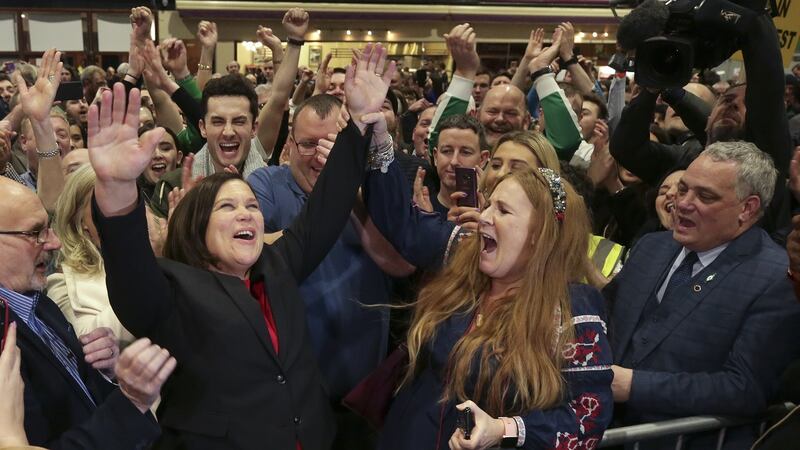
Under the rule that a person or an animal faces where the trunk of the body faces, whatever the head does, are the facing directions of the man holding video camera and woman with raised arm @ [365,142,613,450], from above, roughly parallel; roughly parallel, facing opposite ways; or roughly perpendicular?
roughly parallel

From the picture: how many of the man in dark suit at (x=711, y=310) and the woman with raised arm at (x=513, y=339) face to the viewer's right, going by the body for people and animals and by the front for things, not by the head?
0

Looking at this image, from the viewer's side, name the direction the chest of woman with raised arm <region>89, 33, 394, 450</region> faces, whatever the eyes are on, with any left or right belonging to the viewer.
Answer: facing the viewer and to the right of the viewer

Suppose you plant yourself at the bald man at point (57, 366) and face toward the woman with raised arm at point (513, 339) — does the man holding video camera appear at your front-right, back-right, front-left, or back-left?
front-left

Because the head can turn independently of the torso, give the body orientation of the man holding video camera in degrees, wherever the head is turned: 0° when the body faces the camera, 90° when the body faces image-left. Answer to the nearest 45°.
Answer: approximately 45°

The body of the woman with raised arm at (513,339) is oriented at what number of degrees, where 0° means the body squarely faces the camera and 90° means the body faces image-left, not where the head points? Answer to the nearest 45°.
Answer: approximately 45°

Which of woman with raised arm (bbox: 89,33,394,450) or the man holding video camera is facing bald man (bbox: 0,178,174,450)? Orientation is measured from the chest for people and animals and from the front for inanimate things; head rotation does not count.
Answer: the man holding video camera

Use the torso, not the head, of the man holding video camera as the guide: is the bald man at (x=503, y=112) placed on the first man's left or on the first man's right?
on the first man's right

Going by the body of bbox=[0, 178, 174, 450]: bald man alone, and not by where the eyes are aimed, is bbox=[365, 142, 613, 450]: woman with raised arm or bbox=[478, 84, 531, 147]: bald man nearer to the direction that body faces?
the woman with raised arm

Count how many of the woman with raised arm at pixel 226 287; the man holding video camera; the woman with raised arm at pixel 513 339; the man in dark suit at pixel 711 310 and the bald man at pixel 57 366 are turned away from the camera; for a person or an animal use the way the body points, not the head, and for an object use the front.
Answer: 0

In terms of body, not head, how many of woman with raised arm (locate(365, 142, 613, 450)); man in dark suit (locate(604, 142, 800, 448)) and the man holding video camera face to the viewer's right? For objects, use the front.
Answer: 0

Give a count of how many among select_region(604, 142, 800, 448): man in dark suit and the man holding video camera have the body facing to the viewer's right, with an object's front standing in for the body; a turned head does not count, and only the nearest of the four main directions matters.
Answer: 0

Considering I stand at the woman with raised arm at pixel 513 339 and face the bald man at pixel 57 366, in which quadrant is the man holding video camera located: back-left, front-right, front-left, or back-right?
back-right

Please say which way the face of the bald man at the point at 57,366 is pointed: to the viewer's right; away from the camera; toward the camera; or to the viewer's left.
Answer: to the viewer's right

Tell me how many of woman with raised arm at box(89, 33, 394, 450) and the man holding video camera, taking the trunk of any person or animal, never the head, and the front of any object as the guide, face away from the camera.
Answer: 0

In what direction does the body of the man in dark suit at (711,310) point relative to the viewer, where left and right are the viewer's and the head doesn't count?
facing the viewer and to the left of the viewer
